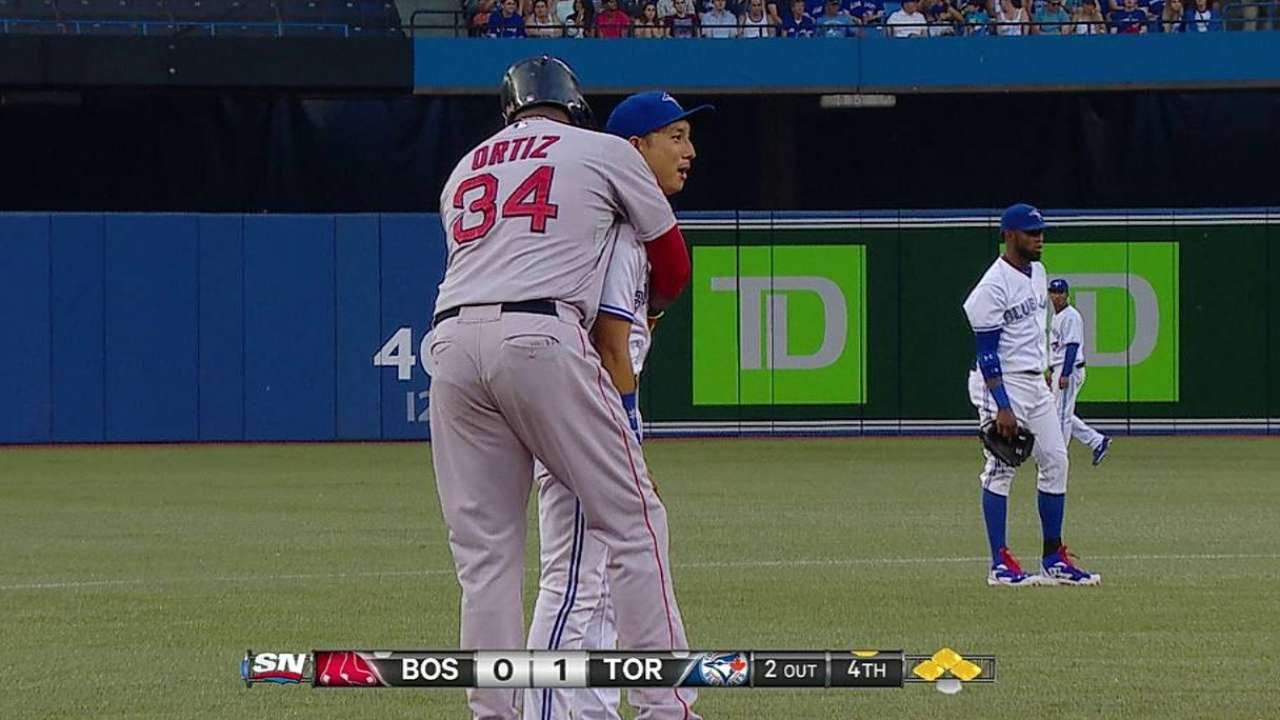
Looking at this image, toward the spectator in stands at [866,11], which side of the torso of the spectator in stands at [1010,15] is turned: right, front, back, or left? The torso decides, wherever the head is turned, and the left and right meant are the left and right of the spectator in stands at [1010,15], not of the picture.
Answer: right

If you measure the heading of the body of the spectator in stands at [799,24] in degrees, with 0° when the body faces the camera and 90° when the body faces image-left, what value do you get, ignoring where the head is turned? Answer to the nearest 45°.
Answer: approximately 0°

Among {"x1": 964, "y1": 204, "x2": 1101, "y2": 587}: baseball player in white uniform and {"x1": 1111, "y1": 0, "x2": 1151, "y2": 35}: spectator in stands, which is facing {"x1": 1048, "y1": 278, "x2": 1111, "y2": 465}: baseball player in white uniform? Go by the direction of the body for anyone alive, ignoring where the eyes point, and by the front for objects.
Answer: the spectator in stands

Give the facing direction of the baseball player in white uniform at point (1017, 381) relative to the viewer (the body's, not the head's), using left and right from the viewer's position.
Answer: facing the viewer and to the right of the viewer
